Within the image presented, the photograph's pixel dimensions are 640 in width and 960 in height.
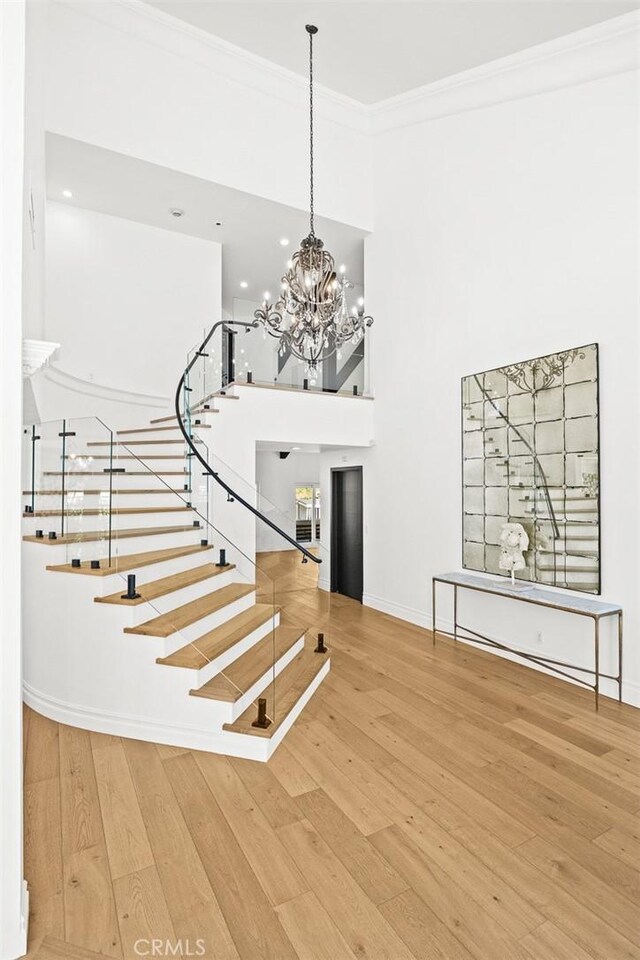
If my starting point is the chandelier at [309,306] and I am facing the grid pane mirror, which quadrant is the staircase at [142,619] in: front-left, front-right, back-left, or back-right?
back-right

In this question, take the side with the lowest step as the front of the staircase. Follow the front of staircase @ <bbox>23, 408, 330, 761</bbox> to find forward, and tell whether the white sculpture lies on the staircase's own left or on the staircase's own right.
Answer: on the staircase's own left

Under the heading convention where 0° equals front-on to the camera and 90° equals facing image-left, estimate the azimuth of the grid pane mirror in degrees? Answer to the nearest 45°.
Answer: approximately 45°

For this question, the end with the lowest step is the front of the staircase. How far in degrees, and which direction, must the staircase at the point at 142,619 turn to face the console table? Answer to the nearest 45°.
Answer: approximately 45° to its left
